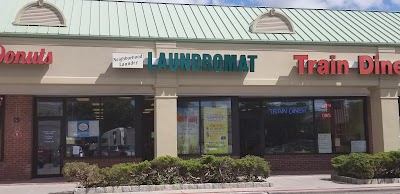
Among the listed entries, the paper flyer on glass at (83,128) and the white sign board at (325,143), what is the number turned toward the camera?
2

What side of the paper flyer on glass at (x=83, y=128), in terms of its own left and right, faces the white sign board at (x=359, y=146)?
left

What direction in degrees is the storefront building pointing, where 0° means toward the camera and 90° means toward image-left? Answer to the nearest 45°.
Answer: approximately 0°

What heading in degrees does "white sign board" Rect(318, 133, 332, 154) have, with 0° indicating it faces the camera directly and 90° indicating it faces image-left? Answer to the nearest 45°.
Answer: approximately 0°

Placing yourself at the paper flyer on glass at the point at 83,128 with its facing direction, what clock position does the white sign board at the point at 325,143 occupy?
The white sign board is roughly at 9 o'clock from the paper flyer on glass.

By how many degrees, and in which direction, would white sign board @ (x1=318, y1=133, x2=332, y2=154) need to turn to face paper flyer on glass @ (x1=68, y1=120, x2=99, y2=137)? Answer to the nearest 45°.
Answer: approximately 45° to its right
